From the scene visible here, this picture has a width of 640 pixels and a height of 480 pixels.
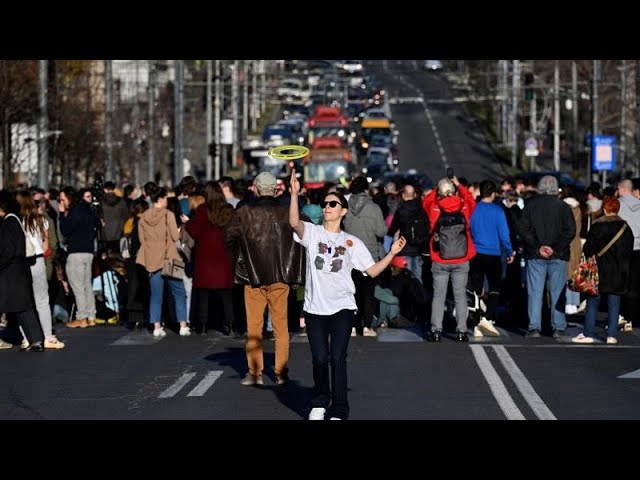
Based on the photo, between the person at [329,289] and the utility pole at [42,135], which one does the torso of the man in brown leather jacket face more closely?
the utility pole

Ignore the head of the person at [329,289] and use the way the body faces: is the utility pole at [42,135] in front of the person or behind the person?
behind

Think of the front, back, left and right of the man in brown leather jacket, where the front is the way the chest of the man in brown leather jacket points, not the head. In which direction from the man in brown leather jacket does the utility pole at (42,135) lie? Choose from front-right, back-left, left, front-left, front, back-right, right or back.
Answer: front

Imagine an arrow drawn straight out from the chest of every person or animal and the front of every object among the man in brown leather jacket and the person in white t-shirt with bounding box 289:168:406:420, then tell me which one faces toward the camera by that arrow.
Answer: the person in white t-shirt

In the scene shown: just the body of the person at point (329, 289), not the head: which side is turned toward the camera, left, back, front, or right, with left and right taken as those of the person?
front

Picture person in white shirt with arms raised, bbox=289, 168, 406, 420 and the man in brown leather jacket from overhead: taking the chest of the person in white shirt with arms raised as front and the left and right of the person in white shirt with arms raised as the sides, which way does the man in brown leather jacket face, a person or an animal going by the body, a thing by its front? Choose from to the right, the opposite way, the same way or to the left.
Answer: the opposite way

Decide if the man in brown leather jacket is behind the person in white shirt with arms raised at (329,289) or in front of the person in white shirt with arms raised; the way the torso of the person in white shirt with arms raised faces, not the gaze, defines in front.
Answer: behind

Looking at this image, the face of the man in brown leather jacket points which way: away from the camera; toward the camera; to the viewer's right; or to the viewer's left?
away from the camera

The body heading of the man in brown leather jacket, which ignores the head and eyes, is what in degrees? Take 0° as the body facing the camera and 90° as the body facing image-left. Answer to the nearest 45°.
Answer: approximately 180°

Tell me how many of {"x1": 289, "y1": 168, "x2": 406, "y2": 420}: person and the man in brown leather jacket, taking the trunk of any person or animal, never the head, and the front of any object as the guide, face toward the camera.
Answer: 1

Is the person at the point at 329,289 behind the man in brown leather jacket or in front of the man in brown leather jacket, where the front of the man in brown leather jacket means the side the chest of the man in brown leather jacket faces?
behind
